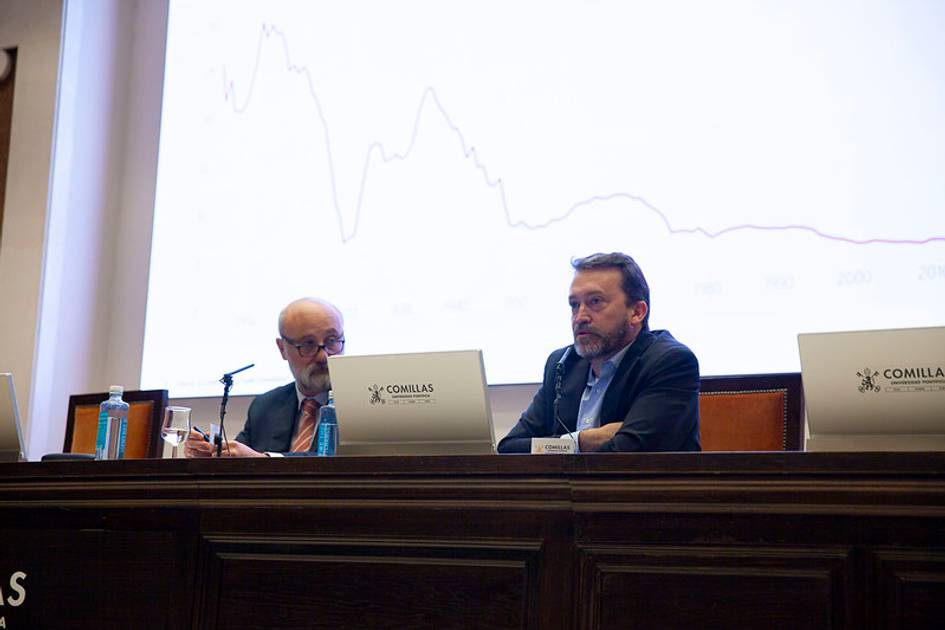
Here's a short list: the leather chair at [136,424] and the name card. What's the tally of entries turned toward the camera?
2

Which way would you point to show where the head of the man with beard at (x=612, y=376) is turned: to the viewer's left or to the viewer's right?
to the viewer's left

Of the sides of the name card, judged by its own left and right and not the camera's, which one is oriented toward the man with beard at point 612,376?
back

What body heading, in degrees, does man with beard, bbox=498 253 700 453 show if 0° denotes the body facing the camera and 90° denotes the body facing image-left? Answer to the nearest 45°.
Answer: approximately 45°

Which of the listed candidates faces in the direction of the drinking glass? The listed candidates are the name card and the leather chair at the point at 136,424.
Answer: the leather chair

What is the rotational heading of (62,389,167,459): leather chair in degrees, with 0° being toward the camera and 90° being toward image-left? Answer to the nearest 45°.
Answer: approximately 0°

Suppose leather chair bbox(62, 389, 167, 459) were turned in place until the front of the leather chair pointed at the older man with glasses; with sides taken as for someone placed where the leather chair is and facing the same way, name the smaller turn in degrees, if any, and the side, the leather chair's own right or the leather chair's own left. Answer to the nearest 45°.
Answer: approximately 45° to the leather chair's own left
